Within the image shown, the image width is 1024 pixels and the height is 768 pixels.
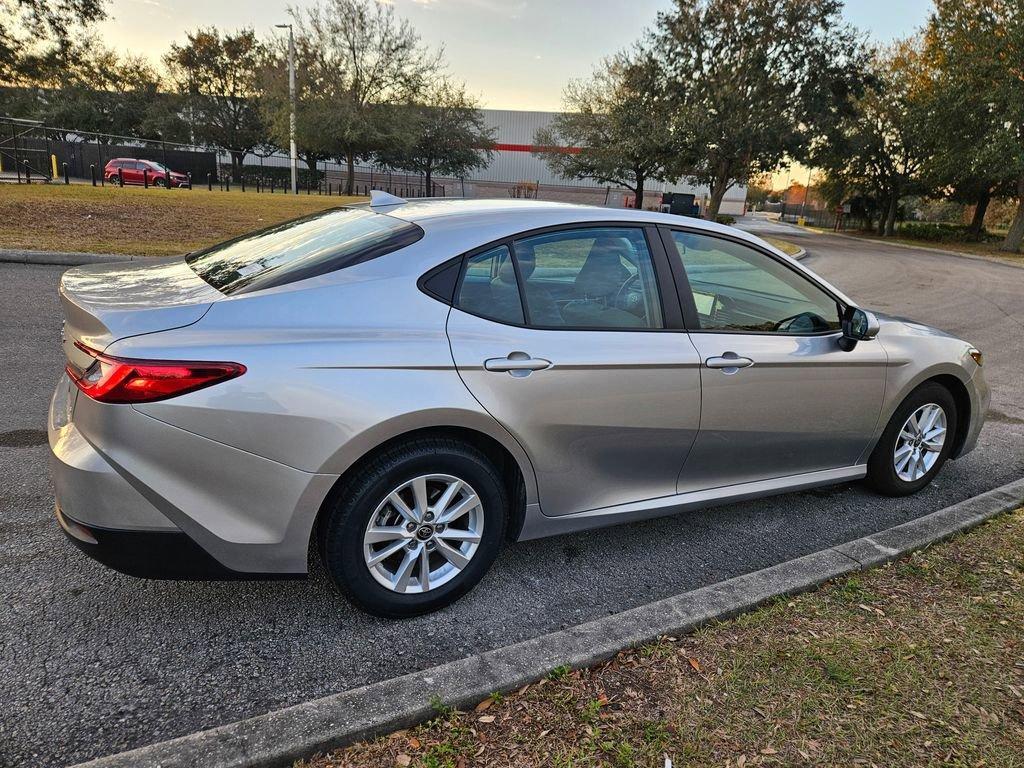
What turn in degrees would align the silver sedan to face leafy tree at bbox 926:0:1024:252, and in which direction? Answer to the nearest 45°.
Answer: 0° — it already faces it

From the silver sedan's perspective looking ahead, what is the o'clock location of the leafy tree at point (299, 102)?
The leafy tree is roughly at 10 o'clock from the silver sedan.

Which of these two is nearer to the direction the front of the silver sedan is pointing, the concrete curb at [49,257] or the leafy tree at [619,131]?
the leafy tree

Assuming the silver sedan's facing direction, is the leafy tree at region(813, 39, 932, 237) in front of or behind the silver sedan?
in front

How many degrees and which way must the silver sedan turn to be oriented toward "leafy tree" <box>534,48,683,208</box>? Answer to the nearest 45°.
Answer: approximately 45° to its left

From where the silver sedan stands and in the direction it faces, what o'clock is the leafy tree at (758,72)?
The leafy tree is roughly at 11 o'clock from the silver sedan.

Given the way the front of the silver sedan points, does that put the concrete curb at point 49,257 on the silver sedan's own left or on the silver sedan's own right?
on the silver sedan's own left

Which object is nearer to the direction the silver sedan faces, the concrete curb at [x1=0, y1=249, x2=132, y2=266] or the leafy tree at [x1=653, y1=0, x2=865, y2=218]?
the leafy tree

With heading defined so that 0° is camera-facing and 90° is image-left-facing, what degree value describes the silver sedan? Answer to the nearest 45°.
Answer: approximately 225°
